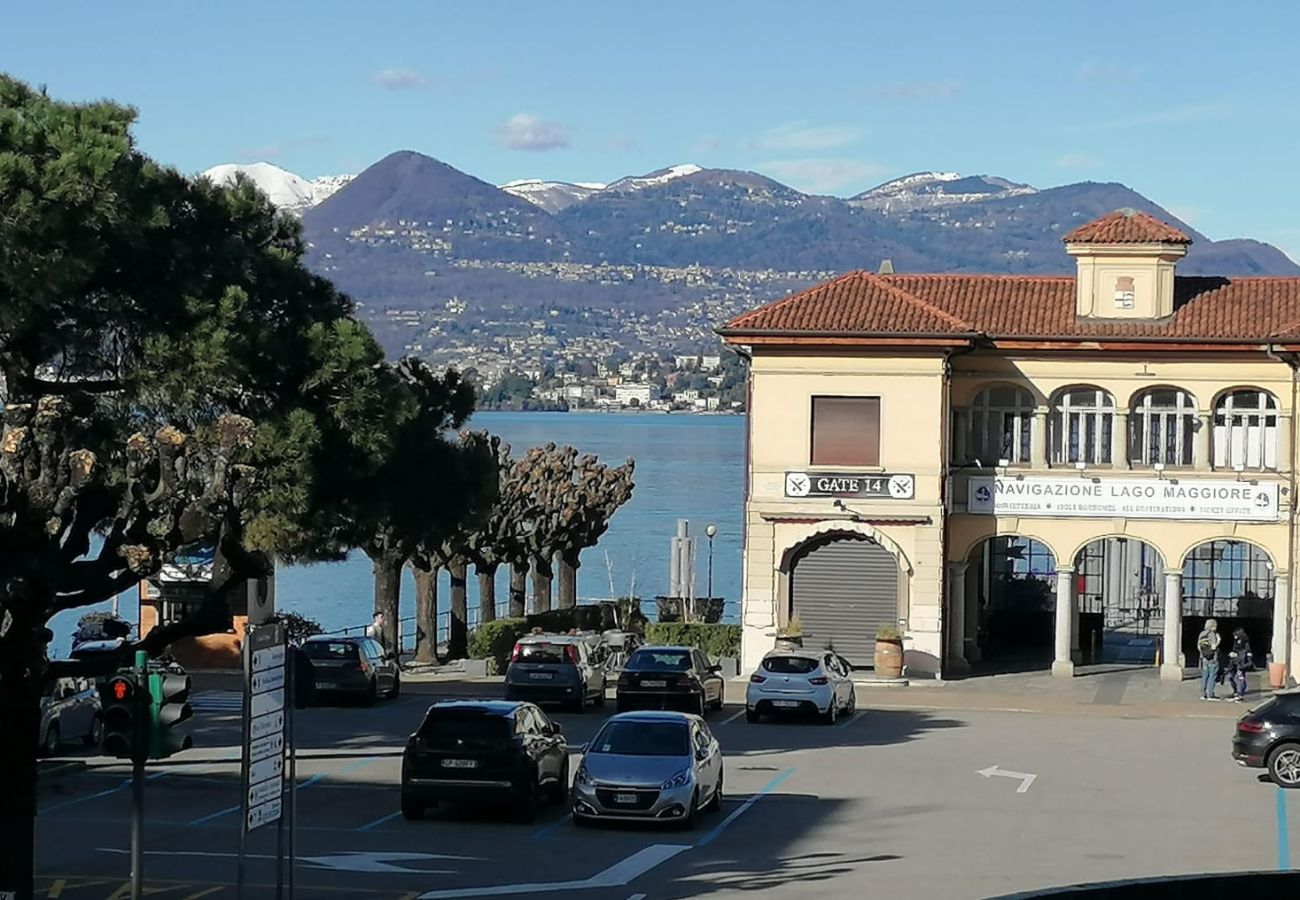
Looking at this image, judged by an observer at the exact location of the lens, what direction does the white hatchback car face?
facing away from the viewer and to the right of the viewer

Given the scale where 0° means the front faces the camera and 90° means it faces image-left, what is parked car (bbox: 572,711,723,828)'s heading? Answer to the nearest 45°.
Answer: approximately 45°

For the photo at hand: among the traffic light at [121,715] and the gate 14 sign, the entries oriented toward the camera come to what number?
2

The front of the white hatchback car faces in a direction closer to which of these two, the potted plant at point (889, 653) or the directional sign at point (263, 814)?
the potted plant

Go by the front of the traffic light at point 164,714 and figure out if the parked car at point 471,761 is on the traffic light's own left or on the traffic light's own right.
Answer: on the traffic light's own left

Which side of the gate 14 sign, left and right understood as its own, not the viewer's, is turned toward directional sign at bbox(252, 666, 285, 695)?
front

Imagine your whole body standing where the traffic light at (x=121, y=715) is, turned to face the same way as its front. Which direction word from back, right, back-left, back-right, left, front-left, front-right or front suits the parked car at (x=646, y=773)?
back-left
